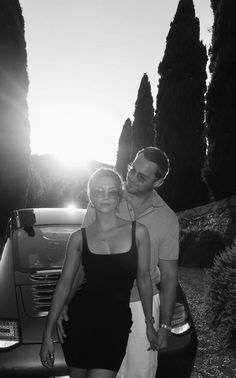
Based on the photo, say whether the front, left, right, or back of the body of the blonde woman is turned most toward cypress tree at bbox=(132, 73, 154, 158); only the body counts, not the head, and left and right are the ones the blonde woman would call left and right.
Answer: back

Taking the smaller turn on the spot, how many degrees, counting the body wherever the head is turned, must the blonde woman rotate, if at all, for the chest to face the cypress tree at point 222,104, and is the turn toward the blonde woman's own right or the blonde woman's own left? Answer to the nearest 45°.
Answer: approximately 180°

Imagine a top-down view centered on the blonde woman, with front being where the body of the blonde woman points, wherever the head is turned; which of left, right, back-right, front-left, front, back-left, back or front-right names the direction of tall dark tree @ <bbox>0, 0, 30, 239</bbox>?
back

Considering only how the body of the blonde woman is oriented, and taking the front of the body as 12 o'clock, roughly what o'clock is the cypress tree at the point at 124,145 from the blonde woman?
The cypress tree is roughly at 6 o'clock from the blonde woman.

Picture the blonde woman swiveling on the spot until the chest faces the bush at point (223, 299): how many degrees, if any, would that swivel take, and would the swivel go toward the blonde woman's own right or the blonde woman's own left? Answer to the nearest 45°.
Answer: approximately 135° to the blonde woman's own left

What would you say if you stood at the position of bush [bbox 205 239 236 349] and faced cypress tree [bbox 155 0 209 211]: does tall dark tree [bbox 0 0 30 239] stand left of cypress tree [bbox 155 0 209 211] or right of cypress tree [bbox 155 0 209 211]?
left
